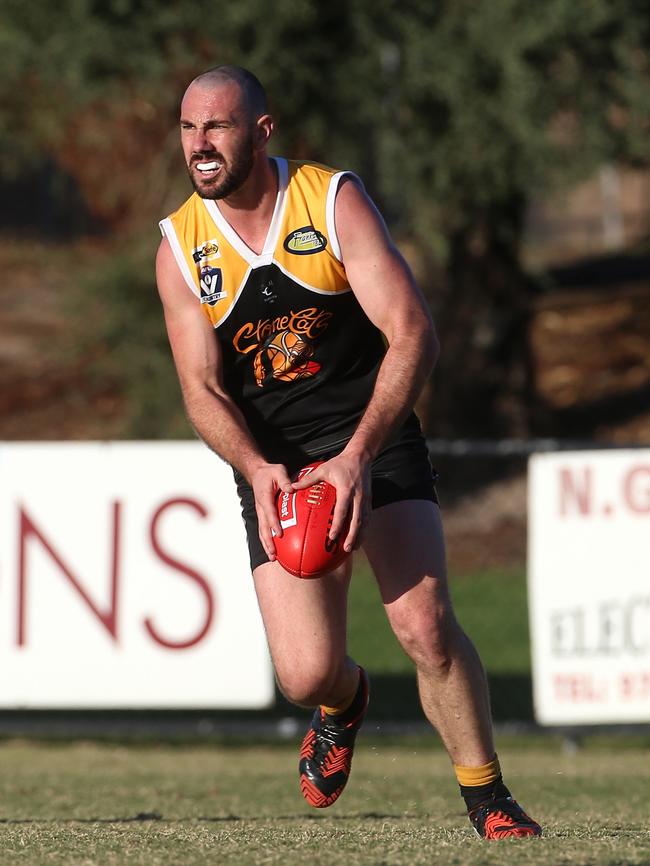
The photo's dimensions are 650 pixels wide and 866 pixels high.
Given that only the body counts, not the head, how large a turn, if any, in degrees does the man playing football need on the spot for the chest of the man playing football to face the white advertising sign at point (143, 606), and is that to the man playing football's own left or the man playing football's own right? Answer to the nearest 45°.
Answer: approximately 180°

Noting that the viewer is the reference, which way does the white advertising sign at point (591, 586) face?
facing the viewer

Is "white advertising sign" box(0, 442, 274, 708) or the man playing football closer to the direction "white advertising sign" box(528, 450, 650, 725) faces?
the man playing football

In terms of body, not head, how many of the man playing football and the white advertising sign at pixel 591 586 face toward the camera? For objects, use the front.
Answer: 2

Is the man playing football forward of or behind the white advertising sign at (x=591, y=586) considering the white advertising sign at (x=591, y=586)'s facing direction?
forward

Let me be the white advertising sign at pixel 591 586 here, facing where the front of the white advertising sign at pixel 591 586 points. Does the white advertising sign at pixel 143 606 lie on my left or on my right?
on my right

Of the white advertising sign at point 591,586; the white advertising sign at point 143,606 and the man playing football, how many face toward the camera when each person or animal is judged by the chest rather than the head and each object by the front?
3

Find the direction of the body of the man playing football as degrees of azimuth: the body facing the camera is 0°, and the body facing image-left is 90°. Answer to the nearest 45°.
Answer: approximately 0°

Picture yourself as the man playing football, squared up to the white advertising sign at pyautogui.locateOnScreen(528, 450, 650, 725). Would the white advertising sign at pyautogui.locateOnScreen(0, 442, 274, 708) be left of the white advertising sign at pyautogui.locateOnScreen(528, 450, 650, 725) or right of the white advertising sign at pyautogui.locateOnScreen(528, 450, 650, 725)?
left

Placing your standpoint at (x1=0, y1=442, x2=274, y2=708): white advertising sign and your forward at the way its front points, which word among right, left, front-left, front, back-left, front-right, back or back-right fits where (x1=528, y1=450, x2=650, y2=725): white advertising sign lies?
left

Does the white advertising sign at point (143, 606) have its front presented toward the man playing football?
yes

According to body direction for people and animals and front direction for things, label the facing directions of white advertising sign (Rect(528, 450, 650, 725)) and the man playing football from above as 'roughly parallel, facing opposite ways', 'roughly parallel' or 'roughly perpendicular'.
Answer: roughly parallel
